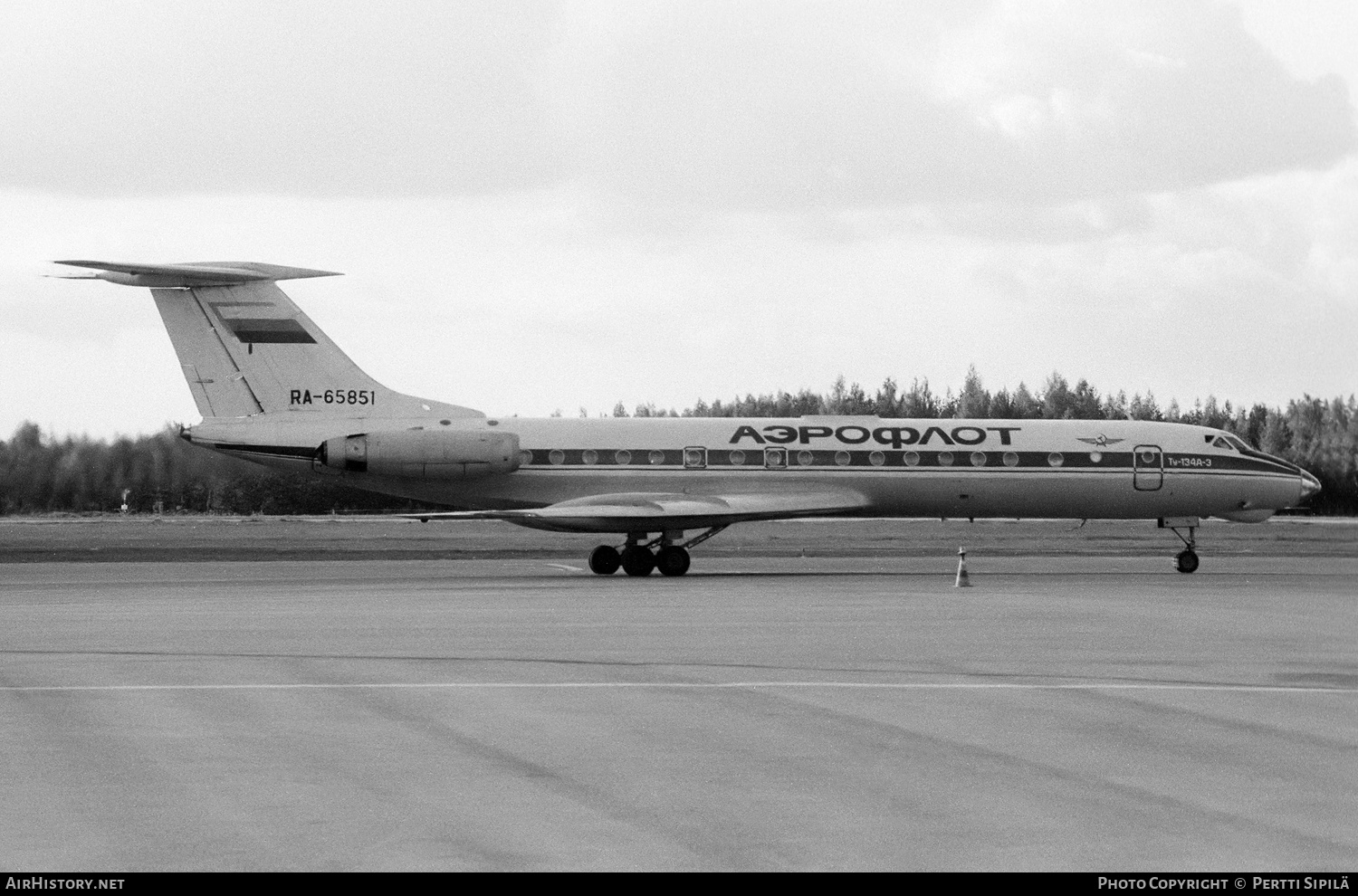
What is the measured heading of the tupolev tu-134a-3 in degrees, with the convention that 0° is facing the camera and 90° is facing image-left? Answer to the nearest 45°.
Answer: approximately 270°
